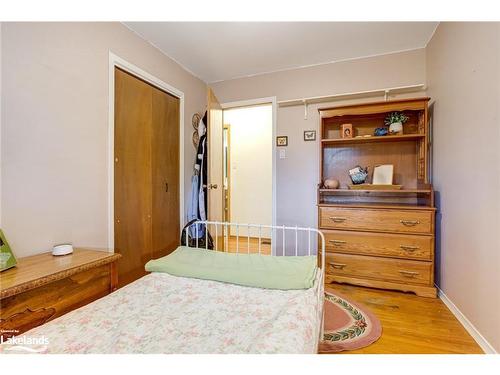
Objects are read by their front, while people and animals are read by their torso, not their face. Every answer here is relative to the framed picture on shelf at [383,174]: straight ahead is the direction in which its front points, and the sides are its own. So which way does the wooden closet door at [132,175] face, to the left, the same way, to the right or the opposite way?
to the left

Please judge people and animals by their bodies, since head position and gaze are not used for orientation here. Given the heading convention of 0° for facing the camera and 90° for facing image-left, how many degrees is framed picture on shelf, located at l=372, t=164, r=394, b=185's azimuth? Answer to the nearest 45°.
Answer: approximately 0°

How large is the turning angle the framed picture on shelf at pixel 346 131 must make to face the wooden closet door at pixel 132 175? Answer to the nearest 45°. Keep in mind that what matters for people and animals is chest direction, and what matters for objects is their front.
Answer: approximately 45° to its right

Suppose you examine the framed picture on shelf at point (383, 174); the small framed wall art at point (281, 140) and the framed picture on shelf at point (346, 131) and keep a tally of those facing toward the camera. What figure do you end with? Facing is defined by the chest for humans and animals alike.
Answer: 3

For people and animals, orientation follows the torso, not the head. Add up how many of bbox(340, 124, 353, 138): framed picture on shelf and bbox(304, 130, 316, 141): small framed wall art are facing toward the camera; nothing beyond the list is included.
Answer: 2

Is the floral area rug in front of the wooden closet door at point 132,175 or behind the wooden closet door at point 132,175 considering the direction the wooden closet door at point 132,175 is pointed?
in front

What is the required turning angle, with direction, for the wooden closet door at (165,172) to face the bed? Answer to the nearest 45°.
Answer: approximately 45° to its right

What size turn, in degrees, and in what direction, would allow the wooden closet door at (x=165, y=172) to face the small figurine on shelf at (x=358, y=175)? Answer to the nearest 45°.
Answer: approximately 45° to its left

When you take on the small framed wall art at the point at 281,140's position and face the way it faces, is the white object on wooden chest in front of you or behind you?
in front

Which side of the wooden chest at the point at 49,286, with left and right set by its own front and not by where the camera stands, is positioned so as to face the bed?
front

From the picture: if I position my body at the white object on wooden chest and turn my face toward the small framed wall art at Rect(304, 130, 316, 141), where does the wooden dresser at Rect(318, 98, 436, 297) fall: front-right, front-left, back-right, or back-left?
front-right

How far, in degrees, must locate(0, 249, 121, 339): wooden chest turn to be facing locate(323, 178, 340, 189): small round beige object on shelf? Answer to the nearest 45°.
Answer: approximately 45° to its left

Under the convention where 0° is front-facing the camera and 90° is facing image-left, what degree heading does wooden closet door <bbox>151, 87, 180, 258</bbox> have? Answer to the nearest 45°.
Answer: approximately 315°

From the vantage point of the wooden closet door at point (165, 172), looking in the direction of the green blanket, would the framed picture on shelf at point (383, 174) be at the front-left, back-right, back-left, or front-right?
front-left

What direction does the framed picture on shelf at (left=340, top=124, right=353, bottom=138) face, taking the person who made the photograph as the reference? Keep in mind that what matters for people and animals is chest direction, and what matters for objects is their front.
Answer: facing the viewer

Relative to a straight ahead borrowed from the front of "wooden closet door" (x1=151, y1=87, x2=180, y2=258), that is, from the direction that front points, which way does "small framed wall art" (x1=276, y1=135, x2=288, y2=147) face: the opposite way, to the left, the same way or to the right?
to the right

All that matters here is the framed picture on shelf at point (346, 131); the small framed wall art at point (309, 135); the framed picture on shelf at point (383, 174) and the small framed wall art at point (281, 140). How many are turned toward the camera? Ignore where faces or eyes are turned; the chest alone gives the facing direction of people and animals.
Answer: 4
